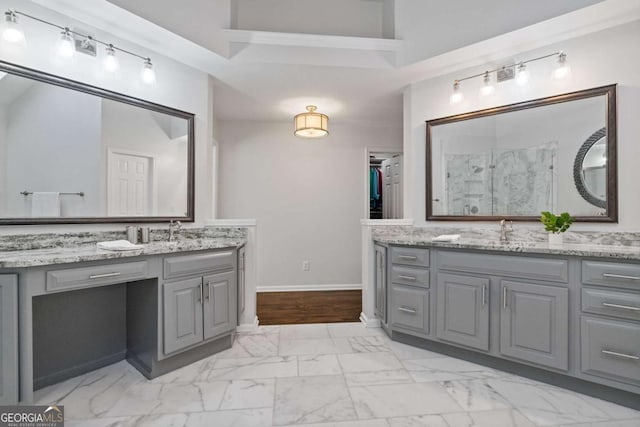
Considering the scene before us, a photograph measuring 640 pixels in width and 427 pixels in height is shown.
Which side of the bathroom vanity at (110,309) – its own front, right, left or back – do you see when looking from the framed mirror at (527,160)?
front

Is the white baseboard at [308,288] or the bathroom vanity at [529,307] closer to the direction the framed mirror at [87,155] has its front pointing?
the bathroom vanity

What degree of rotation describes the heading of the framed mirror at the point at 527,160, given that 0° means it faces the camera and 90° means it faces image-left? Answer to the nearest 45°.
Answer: approximately 45°

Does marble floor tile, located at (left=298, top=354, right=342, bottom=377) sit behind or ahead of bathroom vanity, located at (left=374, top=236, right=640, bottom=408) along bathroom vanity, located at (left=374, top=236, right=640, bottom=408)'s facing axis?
ahead

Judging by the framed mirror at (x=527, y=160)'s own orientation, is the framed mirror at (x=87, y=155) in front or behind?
in front

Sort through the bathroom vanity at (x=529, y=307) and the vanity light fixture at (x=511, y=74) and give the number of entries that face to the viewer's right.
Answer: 0

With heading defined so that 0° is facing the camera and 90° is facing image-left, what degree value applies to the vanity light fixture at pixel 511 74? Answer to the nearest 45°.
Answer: approximately 45°

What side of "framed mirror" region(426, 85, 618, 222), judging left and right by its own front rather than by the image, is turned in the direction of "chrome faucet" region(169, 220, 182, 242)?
front

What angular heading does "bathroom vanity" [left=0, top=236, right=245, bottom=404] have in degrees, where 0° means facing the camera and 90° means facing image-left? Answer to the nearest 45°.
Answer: approximately 315°
